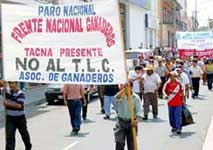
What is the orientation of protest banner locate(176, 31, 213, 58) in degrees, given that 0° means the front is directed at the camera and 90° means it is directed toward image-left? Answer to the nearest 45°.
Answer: approximately 0°

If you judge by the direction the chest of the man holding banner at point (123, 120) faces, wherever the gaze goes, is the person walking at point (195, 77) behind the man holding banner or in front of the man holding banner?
behind

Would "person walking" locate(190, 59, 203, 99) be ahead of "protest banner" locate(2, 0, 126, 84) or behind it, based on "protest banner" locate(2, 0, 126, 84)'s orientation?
behind

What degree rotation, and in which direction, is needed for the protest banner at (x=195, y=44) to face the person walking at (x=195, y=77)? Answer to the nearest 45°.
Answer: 0° — it already faces them

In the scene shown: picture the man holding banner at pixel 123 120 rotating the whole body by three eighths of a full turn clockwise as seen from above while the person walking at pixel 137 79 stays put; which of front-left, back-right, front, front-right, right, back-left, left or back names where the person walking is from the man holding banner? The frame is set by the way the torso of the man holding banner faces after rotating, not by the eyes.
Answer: front-right

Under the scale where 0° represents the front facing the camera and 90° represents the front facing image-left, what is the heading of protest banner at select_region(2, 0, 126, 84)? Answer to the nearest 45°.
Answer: approximately 0°

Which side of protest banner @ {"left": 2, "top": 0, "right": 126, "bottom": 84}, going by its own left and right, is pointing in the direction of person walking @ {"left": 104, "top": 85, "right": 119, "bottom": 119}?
back

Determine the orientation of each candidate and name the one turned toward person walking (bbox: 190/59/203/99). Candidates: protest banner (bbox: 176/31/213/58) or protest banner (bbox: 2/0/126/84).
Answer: protest banner (bbox: 176/31/213/58)

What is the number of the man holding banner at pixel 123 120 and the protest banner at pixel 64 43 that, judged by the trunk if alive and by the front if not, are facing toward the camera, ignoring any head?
2
